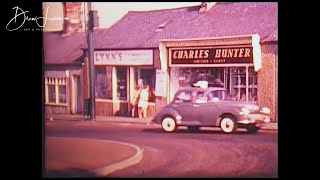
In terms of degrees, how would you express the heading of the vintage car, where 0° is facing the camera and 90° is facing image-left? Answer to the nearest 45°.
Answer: approximately 315°

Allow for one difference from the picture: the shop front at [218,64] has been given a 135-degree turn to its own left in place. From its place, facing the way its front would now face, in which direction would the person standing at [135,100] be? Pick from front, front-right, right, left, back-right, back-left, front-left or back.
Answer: back-left

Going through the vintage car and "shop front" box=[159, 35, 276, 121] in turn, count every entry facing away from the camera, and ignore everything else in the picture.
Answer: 0

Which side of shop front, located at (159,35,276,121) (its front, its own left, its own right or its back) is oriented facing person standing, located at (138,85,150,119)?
right

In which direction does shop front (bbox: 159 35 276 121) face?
toward the camera
